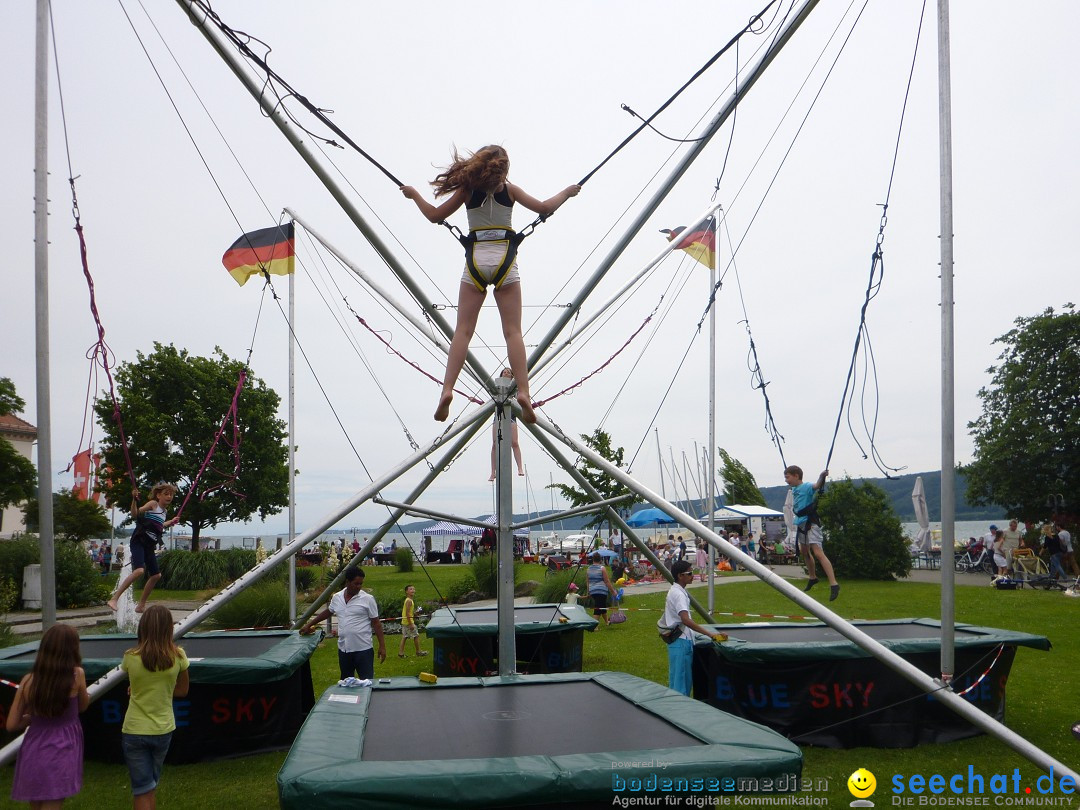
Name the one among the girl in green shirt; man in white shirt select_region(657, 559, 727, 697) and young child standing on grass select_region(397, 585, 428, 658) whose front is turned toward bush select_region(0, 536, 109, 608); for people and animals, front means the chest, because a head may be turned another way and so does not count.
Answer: the girl in green shirt

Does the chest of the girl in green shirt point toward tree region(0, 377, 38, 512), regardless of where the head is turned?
yes

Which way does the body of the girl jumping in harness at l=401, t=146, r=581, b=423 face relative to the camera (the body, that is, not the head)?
away from the camera

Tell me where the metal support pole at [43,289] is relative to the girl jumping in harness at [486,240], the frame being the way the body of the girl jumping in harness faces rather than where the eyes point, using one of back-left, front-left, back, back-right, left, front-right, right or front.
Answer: left

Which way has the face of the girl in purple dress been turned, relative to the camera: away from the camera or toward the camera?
away from the camera

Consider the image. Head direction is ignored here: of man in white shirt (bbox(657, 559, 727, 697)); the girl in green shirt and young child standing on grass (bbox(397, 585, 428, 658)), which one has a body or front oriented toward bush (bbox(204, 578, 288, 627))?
the girl in green shirt

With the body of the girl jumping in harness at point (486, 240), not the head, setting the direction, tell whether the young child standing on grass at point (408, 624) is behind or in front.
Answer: in front

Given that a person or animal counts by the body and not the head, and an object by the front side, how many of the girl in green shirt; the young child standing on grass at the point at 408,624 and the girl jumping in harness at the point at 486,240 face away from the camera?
2

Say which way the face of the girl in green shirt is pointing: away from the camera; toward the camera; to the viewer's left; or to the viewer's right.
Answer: away from the camera

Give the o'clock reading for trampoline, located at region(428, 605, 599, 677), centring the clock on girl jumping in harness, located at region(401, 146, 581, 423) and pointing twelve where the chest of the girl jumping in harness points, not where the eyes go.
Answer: The trampoline is roughly at 12 o'clock from the girl jumping in harness.

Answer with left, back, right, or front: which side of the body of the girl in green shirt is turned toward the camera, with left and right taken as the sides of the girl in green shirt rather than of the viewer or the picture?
back

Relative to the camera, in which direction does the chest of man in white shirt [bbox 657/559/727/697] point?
to the viewer's right

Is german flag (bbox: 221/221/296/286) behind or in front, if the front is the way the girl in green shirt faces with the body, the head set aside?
in front

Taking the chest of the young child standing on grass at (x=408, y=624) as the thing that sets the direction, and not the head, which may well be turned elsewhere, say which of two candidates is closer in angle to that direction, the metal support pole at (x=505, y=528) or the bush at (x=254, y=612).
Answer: the metal support pole
